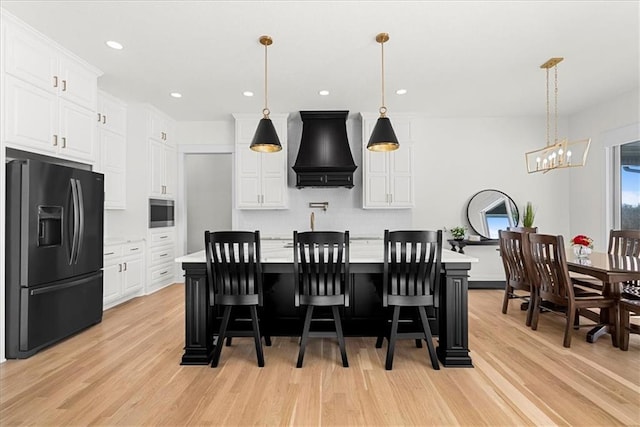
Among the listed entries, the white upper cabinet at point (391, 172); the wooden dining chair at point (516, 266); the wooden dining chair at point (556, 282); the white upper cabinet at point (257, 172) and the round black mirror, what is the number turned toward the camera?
3

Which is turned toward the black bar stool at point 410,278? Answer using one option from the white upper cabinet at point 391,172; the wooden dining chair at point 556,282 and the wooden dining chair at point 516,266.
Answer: the white upper cabinet

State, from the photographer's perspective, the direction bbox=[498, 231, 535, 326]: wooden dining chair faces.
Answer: facing away from the viewer and to the right of the viewer

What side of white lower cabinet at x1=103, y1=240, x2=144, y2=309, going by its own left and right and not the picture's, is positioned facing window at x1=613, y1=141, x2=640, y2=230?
front

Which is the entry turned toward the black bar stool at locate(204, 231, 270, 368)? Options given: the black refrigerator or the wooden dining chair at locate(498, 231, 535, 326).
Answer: the black refrigerator

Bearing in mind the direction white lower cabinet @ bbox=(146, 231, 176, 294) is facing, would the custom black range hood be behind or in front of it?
in front

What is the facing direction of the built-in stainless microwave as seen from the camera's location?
facing the viewer and to the right of the viewer

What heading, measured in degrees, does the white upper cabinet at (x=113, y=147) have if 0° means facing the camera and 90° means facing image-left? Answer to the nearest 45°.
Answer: approximately 315°

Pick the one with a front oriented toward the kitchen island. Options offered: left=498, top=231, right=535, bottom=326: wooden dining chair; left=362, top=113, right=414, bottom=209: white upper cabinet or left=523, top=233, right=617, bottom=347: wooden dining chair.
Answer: the white upper cabinet

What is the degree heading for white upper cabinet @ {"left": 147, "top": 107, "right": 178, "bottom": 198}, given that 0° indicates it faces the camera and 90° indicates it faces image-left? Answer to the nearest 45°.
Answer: approximately 315°

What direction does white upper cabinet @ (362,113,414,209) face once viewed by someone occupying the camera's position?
facing the viewer

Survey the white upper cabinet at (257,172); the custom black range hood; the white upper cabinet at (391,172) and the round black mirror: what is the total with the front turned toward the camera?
4

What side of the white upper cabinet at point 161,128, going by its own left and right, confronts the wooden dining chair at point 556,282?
front

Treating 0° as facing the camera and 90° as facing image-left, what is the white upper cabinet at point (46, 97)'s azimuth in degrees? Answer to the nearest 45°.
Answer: approximately 315°

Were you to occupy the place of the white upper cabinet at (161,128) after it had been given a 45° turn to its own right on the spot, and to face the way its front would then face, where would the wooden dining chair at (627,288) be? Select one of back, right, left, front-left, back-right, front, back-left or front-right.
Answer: front-left
